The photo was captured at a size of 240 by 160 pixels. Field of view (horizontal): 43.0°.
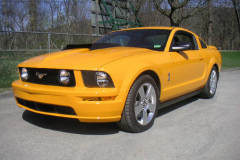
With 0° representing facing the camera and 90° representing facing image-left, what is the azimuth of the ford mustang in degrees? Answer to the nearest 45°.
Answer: approximately 45°

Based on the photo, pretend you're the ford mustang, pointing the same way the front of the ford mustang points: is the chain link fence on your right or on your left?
on your right
